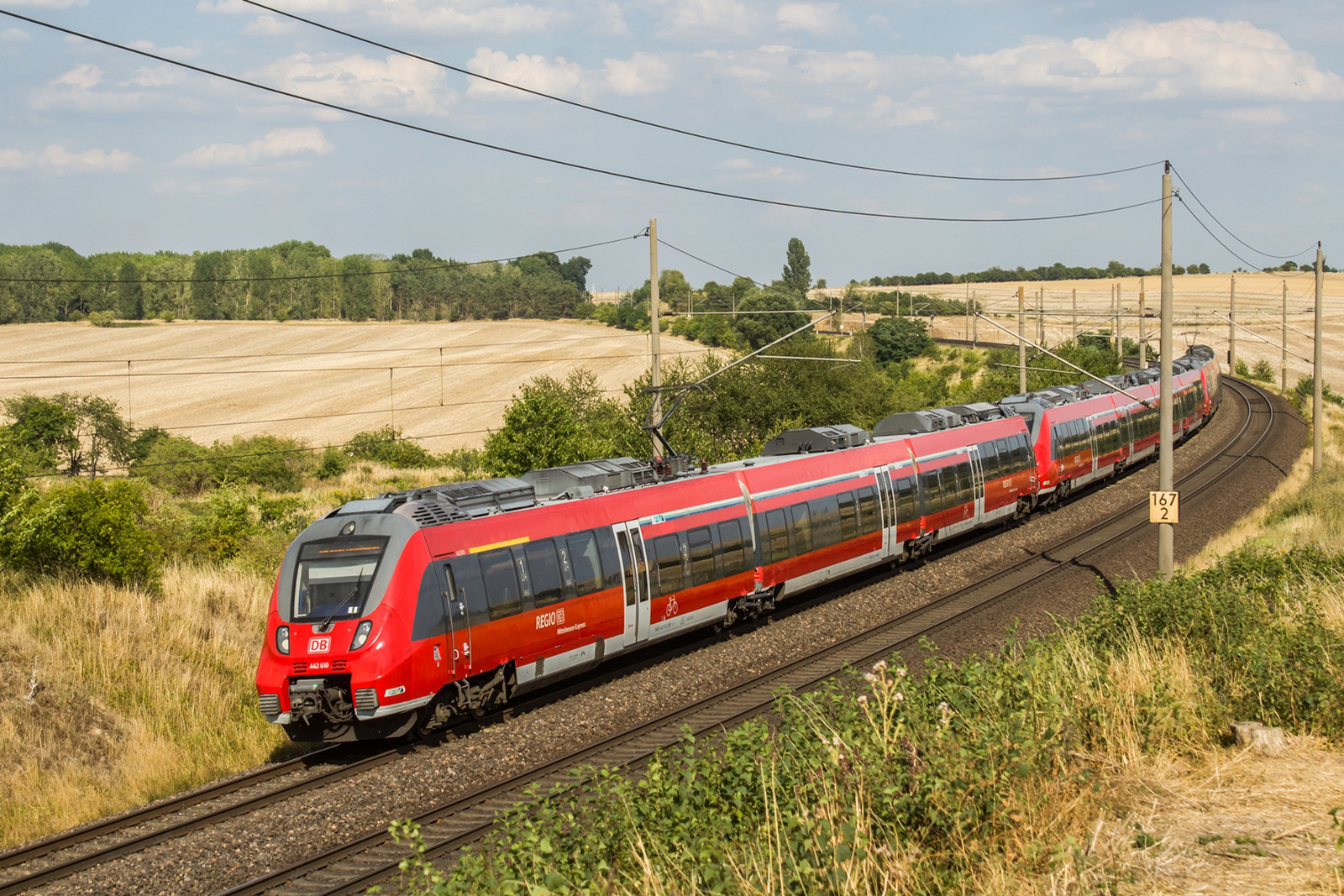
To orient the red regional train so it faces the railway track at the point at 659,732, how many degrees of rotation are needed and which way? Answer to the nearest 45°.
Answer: approximately 90° to its left

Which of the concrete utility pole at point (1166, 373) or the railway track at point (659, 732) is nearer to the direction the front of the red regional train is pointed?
the railway track

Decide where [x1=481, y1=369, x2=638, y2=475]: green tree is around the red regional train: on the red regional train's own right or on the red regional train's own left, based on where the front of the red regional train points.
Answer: on the red regional train's own right

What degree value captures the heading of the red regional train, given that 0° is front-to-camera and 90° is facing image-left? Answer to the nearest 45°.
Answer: approximately 45°

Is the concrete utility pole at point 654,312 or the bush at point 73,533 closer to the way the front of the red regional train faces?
the bush

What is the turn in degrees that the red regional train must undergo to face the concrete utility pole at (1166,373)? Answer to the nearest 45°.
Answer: approximately 180°

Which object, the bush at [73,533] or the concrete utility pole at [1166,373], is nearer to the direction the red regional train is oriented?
the bush
